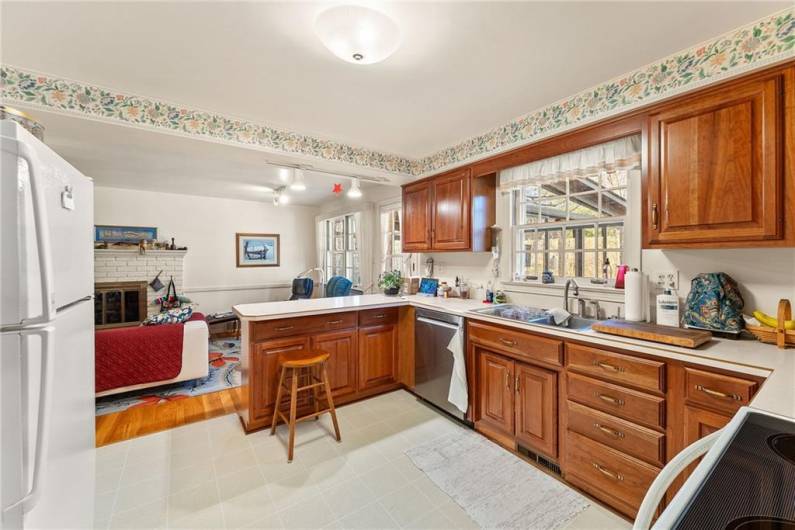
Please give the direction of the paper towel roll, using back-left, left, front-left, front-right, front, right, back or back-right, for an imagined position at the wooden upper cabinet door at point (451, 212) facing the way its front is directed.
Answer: left

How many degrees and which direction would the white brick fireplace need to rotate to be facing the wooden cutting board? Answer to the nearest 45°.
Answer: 0° — it already faces it

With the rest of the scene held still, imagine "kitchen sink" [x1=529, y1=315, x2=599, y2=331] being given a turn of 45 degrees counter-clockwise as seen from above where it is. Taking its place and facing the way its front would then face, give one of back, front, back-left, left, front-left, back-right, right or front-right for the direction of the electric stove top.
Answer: front

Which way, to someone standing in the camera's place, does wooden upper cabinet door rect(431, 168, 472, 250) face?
facing the viewer and to the left of the viewer

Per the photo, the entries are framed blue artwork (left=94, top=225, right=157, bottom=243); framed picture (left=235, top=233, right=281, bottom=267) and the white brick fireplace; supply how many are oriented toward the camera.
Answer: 3

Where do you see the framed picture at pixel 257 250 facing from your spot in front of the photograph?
facing the viewer

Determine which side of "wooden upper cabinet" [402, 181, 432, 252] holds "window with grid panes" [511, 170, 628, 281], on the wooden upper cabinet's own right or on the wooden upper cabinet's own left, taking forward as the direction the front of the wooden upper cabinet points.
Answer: on the wooden upper cabinet's own left

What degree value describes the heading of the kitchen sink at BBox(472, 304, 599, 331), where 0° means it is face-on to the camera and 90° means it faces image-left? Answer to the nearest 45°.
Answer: approximately 45°

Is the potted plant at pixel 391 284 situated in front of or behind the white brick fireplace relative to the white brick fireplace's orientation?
in front

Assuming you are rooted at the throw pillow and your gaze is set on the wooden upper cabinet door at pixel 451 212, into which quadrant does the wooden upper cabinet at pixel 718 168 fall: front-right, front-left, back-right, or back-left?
front-right

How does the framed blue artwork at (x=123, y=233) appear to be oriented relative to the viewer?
toward the camera

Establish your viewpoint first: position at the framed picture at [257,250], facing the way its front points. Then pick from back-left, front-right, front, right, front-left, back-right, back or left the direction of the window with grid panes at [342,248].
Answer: front-left

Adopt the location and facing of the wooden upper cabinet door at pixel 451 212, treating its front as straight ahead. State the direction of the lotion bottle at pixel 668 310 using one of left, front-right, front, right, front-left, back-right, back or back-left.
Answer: left

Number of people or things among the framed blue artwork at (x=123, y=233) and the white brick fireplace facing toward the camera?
2
